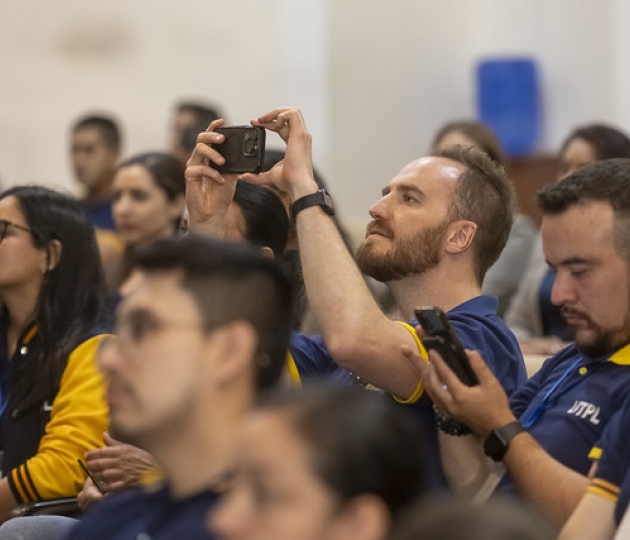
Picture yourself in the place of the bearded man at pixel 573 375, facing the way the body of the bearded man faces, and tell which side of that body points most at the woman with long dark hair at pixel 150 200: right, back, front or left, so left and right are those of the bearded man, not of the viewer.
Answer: right

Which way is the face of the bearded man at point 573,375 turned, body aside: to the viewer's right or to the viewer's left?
to the viewer's left

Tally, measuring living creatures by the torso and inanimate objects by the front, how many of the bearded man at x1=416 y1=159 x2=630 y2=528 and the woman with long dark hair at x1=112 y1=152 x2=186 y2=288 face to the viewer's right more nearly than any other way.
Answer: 0

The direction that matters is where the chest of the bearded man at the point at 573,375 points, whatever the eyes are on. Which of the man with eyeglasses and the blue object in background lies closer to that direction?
the man with eyeglasses

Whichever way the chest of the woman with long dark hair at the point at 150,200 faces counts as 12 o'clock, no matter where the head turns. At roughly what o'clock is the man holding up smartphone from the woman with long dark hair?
The man holding up smartphone is roughly at 10 o'clock from the woman with long dark hair.

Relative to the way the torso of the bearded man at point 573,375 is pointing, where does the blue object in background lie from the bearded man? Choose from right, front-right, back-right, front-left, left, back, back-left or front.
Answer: back-right

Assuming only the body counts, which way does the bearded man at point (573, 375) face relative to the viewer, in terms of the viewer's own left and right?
facing the viewer and to the left of the viewer

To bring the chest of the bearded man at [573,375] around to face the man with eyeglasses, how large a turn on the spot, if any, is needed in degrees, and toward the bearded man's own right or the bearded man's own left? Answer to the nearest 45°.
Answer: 0° — they already face them

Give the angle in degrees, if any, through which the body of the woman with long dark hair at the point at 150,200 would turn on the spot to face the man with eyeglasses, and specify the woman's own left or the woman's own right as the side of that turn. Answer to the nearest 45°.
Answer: approximately 45° to the woman's own left
